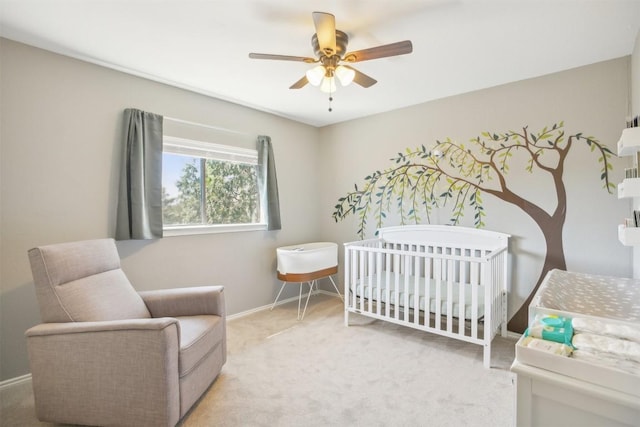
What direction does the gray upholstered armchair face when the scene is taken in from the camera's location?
facing the viewer and to the right of the viewer

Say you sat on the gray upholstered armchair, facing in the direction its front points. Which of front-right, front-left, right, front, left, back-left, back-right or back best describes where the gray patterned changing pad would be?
front

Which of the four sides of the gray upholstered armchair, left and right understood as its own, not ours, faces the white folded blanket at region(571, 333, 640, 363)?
front

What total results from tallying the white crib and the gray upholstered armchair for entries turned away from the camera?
0

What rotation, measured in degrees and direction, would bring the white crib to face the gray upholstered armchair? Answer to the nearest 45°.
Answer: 0° — it already faces it

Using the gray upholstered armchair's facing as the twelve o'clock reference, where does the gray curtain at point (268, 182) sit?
The gray curtain is roughly at 9 o'clock from the gray upholstered armchair.

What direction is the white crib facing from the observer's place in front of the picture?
facing the viewer and to the left of the viewer

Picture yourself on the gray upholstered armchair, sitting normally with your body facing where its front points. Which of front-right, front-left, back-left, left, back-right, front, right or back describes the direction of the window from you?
left

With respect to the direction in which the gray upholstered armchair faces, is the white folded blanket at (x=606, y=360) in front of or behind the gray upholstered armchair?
in front

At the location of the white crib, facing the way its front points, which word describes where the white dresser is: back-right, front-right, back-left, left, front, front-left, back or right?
front-left
